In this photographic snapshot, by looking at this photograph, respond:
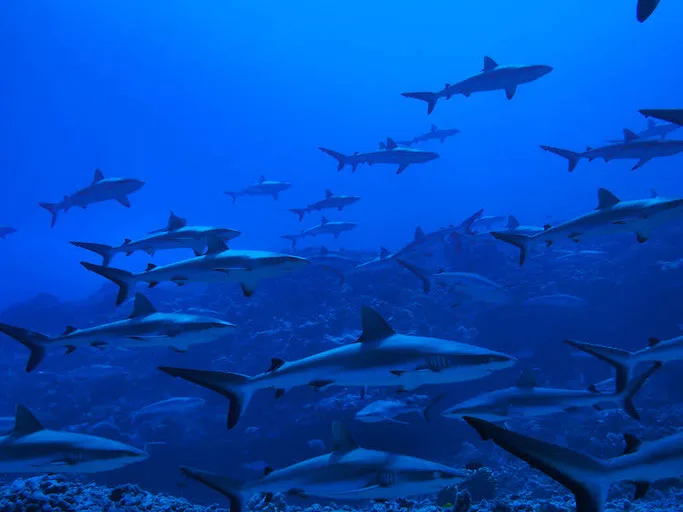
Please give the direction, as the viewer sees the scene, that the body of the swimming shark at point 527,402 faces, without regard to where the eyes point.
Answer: to the viewer's left

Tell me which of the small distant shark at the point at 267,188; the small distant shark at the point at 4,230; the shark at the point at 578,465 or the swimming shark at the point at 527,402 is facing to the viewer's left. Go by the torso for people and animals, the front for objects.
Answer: the swimming shark

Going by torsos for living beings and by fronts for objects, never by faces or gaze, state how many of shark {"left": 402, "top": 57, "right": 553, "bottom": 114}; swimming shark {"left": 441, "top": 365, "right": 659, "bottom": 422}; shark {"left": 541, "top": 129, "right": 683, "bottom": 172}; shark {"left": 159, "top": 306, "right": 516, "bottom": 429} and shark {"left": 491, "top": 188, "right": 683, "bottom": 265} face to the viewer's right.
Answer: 4

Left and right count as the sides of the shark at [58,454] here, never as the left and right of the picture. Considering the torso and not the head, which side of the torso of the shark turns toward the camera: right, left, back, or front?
right

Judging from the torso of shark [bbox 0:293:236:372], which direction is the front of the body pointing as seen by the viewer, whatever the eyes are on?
to the viewer's right

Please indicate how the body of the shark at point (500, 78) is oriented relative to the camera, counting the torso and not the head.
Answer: to the viewer's right

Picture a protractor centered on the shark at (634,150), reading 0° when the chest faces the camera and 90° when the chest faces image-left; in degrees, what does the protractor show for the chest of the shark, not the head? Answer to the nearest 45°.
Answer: approximately 270°

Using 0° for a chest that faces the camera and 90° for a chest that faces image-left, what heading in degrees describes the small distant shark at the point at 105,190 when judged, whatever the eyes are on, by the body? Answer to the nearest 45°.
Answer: approximately 270°

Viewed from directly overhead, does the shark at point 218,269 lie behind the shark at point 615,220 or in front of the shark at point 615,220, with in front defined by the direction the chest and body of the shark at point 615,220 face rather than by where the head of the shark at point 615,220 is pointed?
behind

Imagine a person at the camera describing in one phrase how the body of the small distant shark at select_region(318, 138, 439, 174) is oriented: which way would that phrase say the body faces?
to the viewer's right

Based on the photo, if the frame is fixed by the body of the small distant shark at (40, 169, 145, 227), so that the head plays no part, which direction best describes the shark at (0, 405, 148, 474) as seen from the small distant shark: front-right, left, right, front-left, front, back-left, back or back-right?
right

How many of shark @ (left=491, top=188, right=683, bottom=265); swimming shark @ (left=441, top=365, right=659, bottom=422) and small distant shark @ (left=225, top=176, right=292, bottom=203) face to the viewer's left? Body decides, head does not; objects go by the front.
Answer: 1

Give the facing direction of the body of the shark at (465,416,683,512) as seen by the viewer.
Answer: to the viewer's right

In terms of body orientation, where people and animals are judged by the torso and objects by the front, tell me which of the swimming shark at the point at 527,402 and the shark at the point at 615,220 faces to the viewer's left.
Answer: the swimming shark
